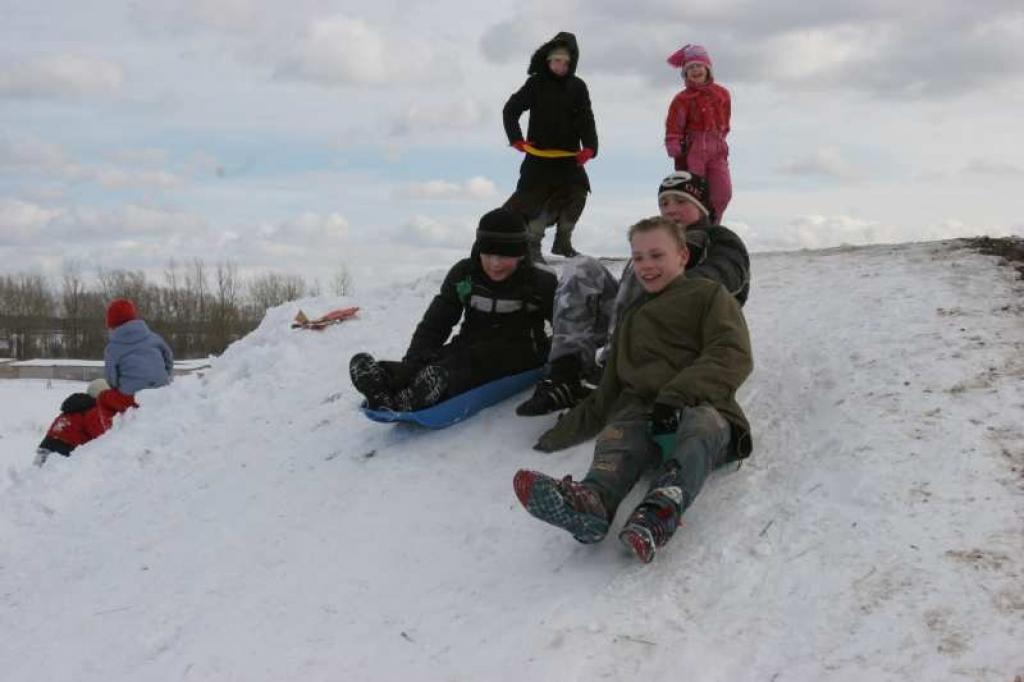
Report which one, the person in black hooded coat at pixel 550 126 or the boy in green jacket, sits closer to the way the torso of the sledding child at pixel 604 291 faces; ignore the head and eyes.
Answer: the boy in green jacket

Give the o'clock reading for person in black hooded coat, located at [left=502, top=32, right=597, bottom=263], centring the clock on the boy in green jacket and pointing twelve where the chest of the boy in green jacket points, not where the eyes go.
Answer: The person in black hooded coat is roughly at 4 o'clock from the boy in green jacket.

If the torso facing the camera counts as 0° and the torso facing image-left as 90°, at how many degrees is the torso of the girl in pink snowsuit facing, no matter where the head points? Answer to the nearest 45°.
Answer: approximately 0°

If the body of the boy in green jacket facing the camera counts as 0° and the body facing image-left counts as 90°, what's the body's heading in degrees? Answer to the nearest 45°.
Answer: approximately 45°

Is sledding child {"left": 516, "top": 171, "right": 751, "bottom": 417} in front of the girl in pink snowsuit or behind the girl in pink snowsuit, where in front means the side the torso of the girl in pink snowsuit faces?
in front

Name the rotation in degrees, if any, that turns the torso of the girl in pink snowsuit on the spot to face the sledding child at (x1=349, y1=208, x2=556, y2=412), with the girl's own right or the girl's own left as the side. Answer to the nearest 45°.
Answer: approximately 45° to the girl's own right

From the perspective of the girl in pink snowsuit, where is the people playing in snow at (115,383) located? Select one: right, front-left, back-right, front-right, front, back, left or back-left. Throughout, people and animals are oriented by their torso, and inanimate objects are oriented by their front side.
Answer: right

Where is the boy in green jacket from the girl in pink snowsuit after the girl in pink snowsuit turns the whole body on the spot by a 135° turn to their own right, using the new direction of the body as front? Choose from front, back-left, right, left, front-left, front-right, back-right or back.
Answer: back-left
